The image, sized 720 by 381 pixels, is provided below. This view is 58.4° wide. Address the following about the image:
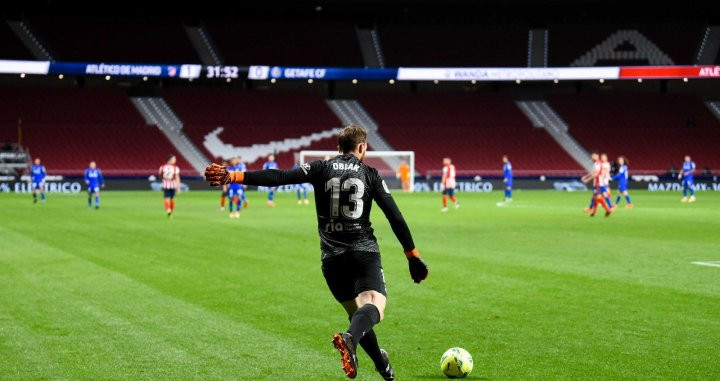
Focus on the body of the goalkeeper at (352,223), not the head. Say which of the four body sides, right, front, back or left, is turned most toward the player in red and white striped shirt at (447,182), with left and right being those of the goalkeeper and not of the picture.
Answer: front

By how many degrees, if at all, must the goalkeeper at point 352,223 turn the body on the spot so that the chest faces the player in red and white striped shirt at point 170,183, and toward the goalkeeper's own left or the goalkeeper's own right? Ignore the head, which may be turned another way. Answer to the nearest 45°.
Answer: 0° — they already face them

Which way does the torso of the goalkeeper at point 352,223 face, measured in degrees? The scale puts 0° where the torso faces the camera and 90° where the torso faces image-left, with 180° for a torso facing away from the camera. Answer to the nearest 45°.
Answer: approximately 180°
